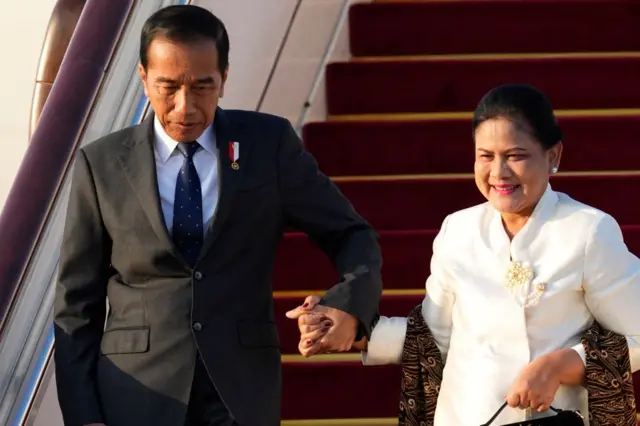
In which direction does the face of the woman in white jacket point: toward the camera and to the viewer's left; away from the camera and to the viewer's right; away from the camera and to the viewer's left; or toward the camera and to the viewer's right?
toward the camera and to the viewer's left

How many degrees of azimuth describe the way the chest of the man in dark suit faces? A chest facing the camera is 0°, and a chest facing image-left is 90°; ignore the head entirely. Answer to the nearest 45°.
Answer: approximately 0°

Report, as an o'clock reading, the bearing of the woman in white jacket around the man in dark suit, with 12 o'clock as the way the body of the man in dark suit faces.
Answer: The woman in white jacket is roughly at 9 o'clock from the man in dark suit.
